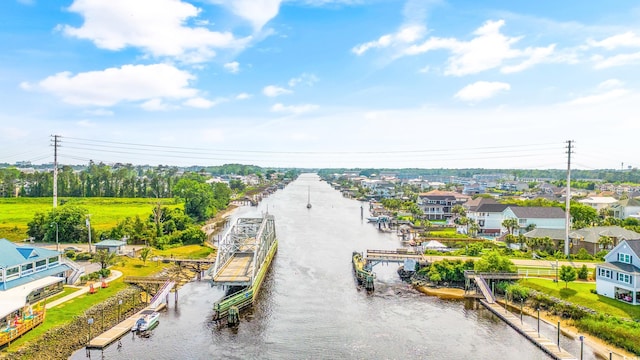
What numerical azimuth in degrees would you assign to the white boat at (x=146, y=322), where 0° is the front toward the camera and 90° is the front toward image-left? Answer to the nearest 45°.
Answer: approximately 225°

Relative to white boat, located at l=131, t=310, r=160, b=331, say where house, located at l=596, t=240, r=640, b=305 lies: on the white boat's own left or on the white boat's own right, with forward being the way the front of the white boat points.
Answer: on the white boat's own right

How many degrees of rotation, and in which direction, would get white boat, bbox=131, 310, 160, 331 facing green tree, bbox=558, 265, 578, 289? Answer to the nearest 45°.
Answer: approximately 45° to its right

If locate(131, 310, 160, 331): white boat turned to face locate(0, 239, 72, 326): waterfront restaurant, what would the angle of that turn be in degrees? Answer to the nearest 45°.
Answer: approximately 90° to its left

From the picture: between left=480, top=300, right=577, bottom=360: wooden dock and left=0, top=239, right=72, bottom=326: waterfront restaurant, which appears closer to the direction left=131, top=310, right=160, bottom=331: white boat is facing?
the wooden dock

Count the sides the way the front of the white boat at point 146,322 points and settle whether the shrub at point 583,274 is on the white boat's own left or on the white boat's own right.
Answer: on the white boat's own right

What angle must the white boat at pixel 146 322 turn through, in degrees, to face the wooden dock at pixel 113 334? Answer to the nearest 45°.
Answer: approximately 180°

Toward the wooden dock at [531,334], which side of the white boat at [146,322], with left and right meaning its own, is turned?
right

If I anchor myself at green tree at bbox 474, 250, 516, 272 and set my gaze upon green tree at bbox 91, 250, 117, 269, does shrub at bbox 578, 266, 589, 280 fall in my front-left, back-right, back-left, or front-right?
back-left

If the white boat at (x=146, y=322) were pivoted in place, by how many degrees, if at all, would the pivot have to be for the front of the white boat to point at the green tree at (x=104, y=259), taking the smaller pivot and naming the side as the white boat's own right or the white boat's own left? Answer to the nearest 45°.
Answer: approximately 45° to the white boat's own left
